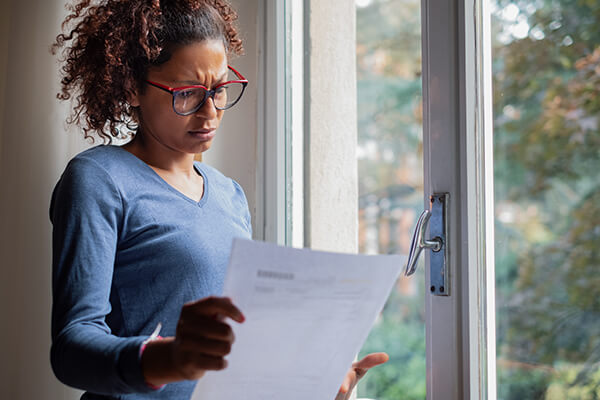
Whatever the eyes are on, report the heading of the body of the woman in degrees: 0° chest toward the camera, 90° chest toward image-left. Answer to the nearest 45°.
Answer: approximately 315°

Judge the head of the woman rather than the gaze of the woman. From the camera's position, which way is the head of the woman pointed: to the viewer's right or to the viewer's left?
to the viewer's right
